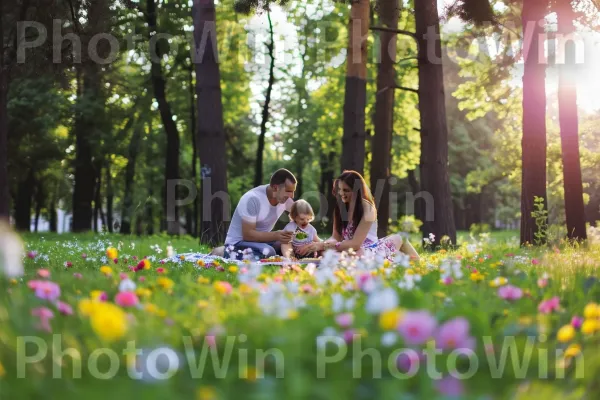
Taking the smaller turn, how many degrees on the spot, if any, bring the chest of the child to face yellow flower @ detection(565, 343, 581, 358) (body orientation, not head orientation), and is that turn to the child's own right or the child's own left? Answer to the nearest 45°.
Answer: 0° — they already face it

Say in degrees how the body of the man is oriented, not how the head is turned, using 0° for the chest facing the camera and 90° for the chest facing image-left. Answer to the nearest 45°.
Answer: approximately 315°

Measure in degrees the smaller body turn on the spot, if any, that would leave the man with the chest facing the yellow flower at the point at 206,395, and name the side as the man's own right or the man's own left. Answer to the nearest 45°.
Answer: approximately 45° to the man's own right

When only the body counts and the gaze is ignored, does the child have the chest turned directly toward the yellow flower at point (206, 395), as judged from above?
yes
